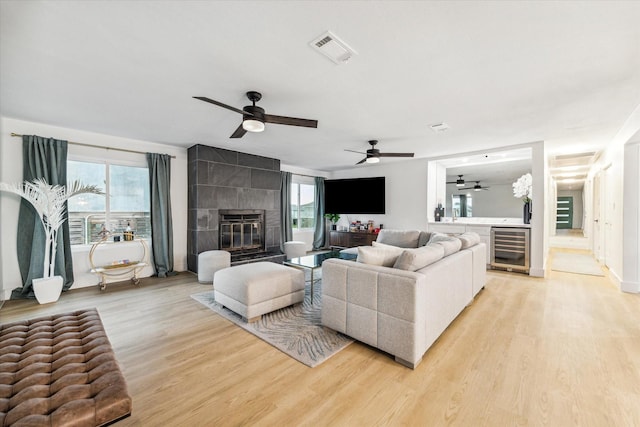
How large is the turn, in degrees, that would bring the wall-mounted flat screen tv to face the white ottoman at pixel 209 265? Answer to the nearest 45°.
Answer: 0° — it already faces it

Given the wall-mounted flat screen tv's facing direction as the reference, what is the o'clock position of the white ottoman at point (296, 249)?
The white ottoman is roughly at 12 o'clock from the wall-mounted flat screen tv.

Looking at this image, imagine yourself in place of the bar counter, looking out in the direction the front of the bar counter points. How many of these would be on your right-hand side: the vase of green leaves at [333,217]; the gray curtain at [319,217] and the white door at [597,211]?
2

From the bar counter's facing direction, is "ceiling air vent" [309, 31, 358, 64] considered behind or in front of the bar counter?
in front

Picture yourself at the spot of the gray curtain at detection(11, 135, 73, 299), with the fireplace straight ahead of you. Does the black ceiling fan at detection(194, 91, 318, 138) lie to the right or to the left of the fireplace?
right

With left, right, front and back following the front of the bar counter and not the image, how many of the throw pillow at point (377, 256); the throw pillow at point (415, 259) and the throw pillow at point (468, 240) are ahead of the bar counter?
3

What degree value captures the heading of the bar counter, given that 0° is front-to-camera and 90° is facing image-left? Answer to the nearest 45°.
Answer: approximately 0°

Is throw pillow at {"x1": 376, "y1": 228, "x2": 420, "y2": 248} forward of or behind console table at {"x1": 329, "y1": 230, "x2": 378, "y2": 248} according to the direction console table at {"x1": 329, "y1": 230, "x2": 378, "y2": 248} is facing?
forward

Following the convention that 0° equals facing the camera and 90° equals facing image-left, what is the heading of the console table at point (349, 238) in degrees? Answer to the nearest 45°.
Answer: approximately 0°

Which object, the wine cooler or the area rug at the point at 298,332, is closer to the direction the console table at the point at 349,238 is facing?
the area rug

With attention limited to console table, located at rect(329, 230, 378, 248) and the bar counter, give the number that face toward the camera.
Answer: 2

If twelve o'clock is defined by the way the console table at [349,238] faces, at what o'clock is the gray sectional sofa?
The gray sectional sofa is roughly at 12 o'clock from the console table.

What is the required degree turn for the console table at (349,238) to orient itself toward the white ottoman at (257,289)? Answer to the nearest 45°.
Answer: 0° — it already faces it

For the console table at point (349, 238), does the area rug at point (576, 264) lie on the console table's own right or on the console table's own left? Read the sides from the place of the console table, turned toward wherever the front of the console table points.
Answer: on the console table's own left
